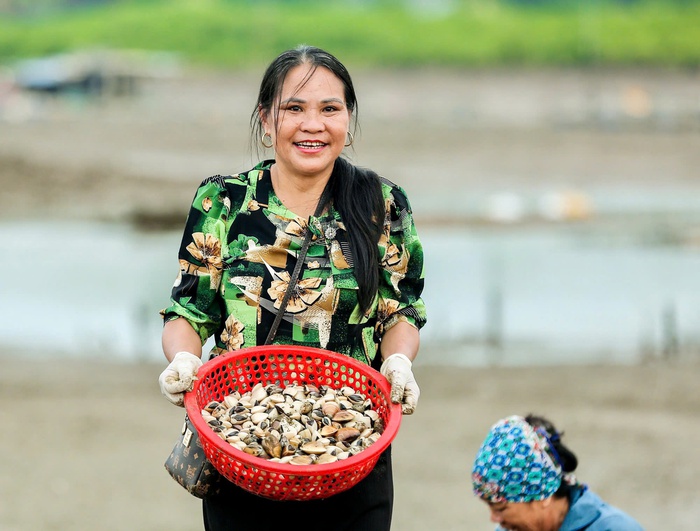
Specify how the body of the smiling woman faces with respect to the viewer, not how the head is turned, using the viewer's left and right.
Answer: facing the viewer

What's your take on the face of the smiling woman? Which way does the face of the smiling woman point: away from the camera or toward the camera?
toward the camera
